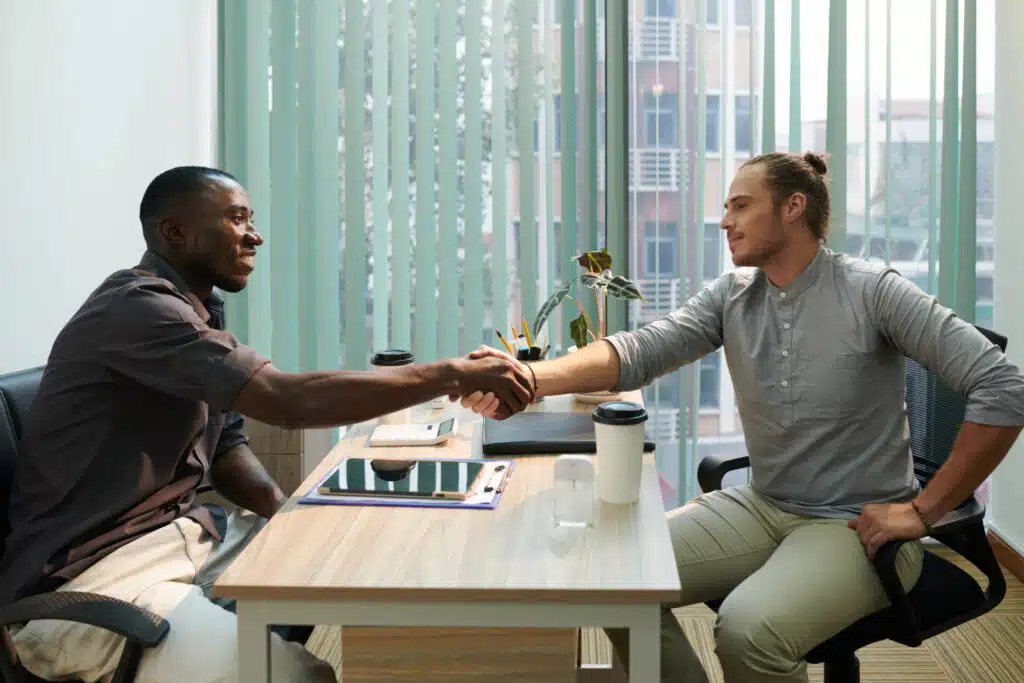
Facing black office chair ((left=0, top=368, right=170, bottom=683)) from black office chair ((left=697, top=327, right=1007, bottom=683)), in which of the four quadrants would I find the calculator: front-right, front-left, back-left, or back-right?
front-right

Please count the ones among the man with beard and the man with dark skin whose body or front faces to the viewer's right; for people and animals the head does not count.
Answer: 1

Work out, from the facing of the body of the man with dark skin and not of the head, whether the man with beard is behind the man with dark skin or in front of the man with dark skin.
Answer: in front

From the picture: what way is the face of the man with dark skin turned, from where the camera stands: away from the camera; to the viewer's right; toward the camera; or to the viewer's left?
to the viewer's right

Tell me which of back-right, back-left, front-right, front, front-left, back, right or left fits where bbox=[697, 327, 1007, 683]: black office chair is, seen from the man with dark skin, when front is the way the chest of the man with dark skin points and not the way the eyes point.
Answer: front

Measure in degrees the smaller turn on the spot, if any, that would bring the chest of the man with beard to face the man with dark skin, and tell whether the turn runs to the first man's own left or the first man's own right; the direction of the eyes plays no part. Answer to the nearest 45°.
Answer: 0° — they already face them

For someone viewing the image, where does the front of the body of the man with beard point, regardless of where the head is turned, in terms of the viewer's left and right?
facing the viewer and to the left of the viewer

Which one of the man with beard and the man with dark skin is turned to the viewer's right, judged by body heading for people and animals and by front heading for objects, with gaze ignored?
the man with dark skin

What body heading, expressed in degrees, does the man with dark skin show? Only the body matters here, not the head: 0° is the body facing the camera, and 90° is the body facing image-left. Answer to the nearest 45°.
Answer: approximately 270°

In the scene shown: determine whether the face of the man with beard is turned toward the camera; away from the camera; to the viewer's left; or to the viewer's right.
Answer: to the viewer's left
